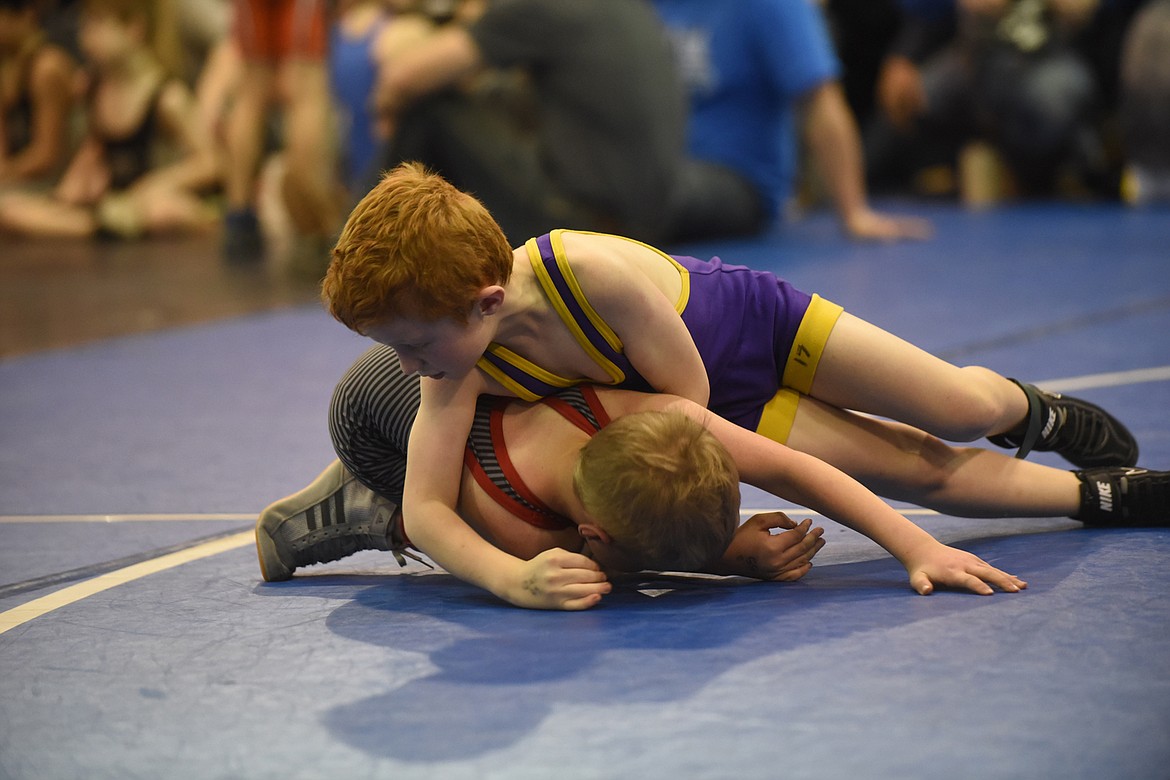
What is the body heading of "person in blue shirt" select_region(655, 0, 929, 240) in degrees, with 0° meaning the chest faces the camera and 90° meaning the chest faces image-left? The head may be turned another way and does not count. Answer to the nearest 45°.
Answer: approximately 45°

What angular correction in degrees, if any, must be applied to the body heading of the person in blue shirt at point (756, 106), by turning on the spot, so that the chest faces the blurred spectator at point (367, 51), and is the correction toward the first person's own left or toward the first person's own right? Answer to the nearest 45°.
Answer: approximately 45° to the first person's own right
